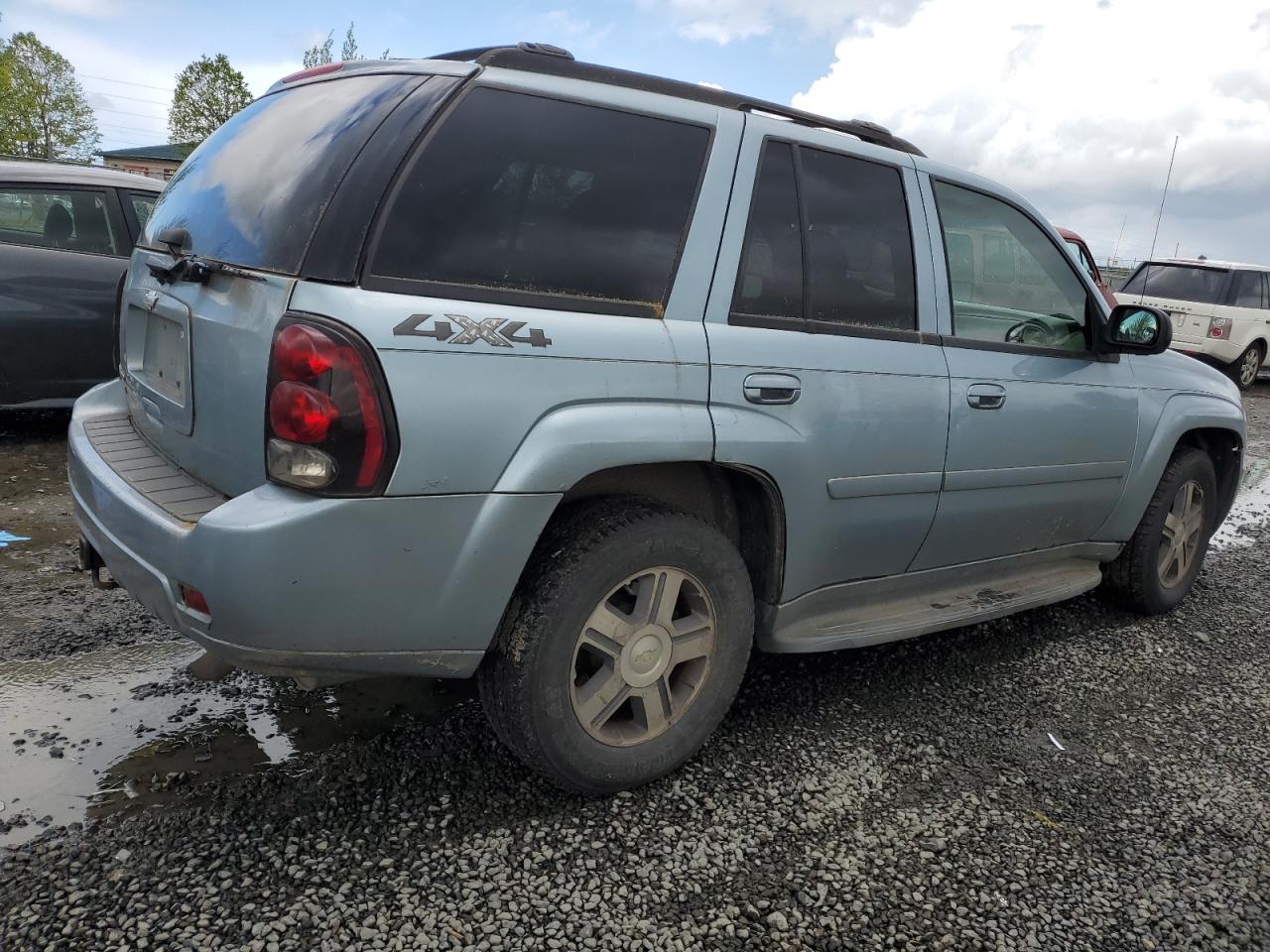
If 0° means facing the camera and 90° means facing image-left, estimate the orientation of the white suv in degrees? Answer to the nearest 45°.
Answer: approximately 225°

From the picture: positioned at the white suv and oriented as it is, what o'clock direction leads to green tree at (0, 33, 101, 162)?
The green tree is roughly at 8 o'clock from the white suv.

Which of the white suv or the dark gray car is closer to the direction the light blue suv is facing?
the white suv

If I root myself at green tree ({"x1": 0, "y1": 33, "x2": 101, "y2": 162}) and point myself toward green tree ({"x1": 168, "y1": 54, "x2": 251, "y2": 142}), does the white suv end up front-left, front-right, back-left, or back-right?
front-right

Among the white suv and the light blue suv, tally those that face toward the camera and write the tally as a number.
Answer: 0

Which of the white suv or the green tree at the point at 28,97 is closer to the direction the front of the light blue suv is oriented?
the white suv

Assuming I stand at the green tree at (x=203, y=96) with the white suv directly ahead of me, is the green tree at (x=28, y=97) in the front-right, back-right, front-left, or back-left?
back-right

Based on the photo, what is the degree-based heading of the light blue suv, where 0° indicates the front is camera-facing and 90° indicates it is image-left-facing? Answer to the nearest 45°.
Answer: approximately 225°

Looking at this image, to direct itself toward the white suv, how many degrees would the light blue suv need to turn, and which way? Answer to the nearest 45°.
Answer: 0° — it already faces it

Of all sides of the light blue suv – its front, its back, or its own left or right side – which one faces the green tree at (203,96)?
left

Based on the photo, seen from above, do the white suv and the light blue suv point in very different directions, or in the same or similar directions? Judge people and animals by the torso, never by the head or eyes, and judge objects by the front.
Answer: same or similar directions

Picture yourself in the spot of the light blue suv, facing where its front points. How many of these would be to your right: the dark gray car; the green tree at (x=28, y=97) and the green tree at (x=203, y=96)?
0

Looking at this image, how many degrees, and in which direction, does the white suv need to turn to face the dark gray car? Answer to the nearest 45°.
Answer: approximately 180°

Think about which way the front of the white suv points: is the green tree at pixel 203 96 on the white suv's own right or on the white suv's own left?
on the white suv's own left
